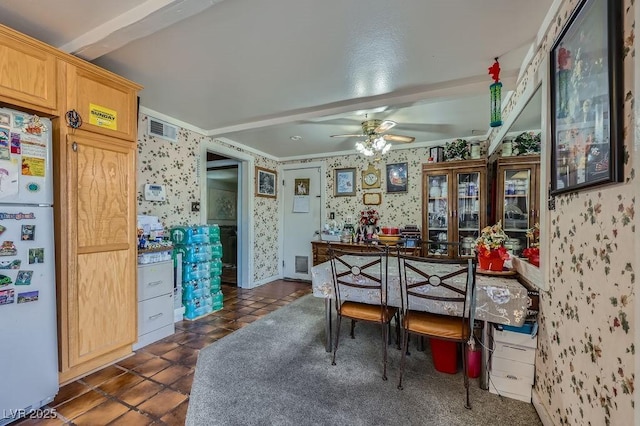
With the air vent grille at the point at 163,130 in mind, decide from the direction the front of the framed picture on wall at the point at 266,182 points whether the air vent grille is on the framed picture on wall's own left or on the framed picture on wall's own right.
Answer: on the framed picture on wall's own right

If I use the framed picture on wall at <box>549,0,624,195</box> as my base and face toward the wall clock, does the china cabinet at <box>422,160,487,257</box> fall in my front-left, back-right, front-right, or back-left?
front-right

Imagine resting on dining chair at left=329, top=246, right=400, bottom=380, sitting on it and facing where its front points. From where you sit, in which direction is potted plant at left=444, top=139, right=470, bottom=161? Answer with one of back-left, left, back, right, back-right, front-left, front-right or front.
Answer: front

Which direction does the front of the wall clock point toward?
toward the camera

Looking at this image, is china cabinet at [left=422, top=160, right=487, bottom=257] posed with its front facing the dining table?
yes

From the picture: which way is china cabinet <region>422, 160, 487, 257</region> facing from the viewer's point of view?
toward the camera

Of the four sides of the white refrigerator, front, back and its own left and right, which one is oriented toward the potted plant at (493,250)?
front

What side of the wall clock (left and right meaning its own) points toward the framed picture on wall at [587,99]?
front

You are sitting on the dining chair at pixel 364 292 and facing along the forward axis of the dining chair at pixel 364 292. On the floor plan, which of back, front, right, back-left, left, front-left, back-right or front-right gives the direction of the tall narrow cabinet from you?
back-left

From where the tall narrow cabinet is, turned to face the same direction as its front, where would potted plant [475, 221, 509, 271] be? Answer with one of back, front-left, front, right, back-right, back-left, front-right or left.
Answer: front

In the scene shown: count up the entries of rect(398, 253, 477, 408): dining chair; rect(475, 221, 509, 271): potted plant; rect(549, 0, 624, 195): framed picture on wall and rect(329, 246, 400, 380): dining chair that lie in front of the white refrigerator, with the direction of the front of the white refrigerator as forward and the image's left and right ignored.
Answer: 4

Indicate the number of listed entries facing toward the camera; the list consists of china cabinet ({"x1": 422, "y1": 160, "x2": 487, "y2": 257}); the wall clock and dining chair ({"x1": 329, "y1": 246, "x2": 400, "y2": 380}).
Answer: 2

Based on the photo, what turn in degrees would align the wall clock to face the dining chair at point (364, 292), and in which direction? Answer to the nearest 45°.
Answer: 0° — it already faces it

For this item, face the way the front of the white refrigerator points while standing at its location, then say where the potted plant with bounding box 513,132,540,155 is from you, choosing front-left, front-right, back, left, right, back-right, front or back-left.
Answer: front

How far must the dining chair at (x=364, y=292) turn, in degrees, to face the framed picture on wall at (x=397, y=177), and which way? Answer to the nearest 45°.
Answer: approximately 45° to its left

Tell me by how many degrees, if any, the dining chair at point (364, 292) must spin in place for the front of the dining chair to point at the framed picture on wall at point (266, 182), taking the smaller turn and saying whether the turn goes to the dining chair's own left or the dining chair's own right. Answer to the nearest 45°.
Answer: approximately 90° to the dining chair's own left

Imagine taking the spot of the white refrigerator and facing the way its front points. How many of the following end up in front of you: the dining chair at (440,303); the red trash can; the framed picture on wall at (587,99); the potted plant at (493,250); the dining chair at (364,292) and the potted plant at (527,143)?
6

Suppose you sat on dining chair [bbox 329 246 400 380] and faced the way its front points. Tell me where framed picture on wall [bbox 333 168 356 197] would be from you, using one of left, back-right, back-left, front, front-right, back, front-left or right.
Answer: front-left

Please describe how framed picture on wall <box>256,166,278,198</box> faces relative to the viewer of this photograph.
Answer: facing the viewer and to the right of the viewer

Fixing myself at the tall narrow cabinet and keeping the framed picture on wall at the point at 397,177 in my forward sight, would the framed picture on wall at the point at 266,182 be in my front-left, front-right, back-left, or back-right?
front-left

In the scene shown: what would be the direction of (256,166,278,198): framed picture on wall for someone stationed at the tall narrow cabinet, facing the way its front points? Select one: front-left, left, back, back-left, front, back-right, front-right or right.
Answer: left
